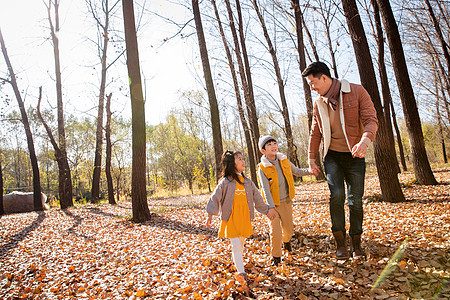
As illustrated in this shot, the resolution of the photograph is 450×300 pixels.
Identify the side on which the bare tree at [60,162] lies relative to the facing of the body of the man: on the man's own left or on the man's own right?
on the man's own right

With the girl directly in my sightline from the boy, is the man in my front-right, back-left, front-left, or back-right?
back-left

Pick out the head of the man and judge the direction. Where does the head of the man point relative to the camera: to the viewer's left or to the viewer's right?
to the viewer's left

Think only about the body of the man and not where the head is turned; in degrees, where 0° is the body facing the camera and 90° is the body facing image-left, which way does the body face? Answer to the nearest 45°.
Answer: approximately 45°

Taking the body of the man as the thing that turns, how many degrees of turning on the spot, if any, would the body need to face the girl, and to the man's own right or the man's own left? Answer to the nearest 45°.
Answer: approximately 45° to the man's own right

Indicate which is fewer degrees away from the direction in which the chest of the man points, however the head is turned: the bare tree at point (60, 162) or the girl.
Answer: the girl
